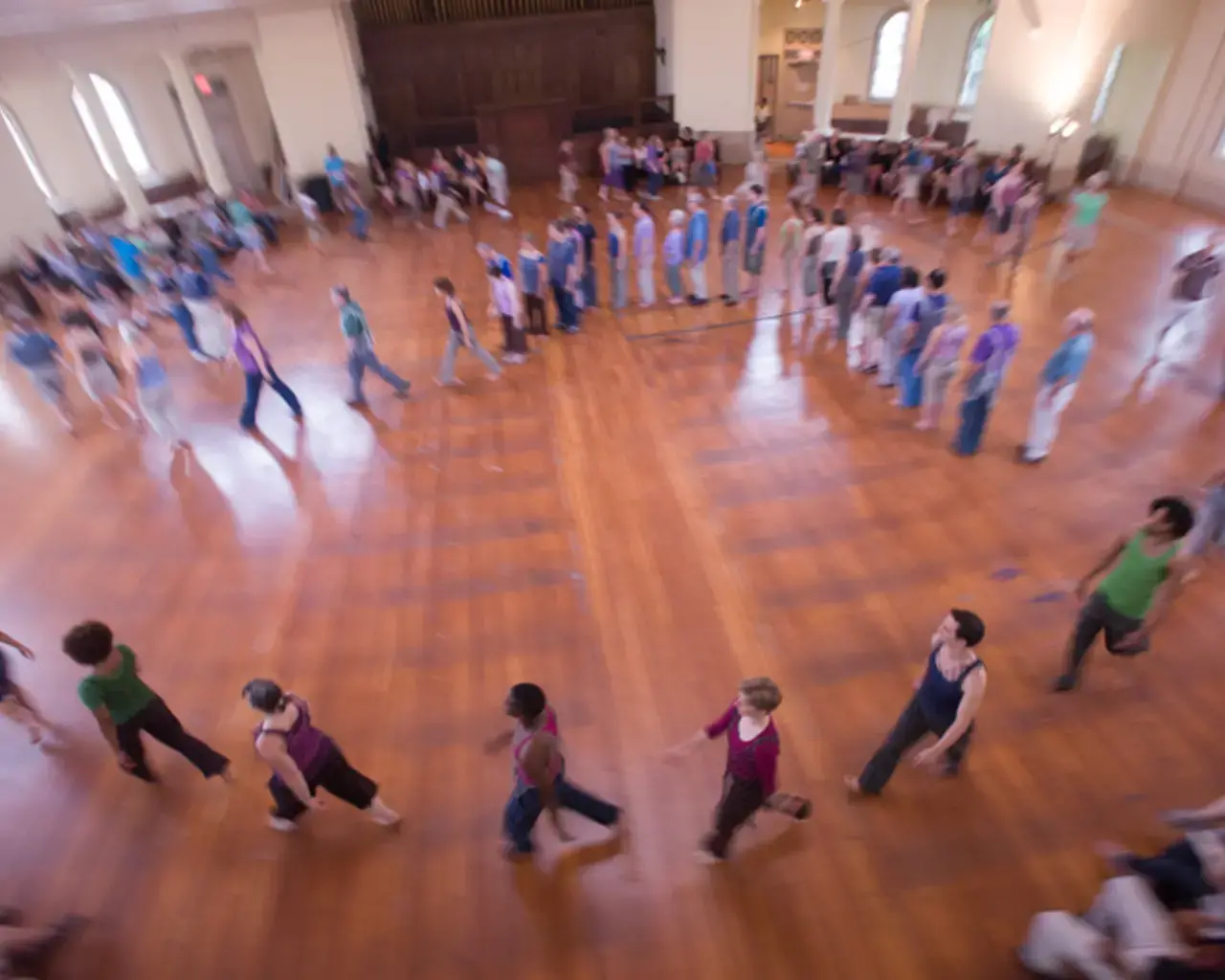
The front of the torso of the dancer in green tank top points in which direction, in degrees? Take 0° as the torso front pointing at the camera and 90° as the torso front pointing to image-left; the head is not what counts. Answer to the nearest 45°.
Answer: approximately 45°

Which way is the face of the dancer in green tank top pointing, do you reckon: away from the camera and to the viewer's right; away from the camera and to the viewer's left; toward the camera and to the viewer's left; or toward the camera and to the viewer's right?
toward the camera and to the viewer's left

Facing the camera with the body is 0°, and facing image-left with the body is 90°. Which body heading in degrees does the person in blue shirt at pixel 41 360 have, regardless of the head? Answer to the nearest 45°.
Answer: approximately 90°

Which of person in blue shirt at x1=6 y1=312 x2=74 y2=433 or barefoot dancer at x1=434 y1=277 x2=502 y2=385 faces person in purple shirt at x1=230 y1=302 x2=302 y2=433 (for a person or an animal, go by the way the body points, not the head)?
the barefoot dancer

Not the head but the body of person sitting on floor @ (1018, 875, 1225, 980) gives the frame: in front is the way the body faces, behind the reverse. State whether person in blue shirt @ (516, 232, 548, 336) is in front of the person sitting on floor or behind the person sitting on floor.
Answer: in front

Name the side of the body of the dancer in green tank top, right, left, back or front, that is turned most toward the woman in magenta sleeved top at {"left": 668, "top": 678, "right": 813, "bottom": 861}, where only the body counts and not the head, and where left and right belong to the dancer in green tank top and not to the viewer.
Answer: front

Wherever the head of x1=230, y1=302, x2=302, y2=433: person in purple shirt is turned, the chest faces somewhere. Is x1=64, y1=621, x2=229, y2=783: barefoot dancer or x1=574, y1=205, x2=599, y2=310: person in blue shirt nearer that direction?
the barefoot dancer

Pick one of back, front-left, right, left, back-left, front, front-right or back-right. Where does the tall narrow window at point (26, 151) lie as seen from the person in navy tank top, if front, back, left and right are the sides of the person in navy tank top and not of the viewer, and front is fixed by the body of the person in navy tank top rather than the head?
front-right

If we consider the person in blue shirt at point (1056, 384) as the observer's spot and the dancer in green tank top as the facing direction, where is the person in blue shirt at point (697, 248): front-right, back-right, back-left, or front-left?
back-right

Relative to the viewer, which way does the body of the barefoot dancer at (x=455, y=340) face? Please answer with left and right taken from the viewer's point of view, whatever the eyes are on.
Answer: facing to the left of the viewer

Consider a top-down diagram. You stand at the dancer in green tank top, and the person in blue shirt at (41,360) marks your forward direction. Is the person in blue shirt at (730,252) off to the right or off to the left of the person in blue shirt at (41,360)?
right

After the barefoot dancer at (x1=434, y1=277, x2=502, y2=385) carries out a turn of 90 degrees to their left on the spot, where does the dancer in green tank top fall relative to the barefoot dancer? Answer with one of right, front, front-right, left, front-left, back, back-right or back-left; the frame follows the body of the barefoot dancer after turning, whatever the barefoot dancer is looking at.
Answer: front-left

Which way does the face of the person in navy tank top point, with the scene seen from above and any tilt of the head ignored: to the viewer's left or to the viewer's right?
to the viewer's left

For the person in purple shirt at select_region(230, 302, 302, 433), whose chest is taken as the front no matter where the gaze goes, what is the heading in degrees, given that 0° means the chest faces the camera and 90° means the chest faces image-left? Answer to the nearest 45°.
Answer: approximately 90°

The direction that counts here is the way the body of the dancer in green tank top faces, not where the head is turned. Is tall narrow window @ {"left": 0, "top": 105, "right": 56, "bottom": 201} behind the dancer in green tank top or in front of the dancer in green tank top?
in front

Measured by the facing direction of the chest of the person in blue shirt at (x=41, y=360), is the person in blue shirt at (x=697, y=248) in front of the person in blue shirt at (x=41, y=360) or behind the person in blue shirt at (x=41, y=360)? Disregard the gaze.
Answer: behind

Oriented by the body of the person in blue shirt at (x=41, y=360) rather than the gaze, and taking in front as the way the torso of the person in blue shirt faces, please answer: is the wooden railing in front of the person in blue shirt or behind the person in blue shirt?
behind
